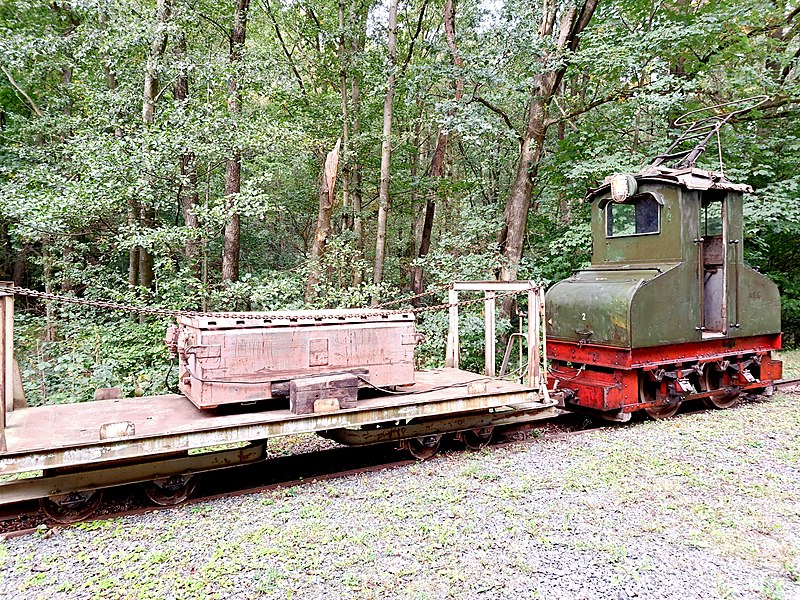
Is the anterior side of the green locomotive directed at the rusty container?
yes

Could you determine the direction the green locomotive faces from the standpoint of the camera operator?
facing the viewer and to the left of the viewer
